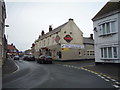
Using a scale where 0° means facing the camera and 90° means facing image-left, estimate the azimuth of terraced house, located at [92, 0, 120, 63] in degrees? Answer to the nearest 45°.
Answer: approximately 45°

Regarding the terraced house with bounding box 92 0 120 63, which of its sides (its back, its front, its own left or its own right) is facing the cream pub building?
right

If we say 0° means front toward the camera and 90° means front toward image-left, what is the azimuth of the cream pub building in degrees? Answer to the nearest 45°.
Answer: approximately 45°

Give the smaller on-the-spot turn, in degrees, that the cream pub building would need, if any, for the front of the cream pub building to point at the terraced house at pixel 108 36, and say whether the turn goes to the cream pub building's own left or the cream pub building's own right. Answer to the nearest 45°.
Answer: approximately 45° to the cream pub building's own left
